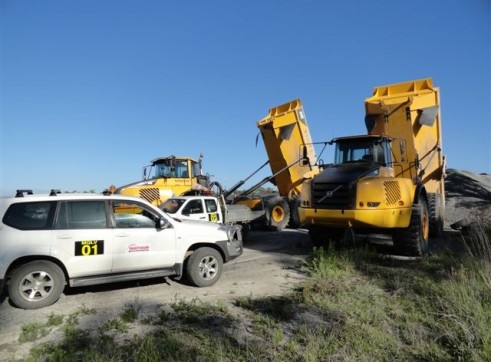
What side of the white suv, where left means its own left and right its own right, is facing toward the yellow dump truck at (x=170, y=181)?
left

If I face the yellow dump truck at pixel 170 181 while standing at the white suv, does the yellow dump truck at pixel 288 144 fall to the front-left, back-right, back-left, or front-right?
front-right

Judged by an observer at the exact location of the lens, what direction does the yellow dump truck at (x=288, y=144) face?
facing the viewer and to the left of the viewer

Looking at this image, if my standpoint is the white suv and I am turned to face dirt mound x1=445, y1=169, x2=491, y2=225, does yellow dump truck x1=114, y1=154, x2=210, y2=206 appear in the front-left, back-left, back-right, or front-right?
front-left

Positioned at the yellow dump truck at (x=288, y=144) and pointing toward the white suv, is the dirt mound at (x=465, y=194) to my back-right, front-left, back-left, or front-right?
back-left

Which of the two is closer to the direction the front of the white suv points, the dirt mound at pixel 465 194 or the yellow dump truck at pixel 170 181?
the dirt mound

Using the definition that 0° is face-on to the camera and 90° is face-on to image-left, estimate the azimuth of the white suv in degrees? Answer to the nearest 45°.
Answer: approximately 270°

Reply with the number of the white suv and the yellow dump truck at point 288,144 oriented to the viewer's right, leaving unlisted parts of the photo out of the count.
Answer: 1

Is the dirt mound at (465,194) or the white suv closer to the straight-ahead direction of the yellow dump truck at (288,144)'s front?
the white suv

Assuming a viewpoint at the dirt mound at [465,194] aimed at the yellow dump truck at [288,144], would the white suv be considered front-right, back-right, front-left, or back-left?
front-left

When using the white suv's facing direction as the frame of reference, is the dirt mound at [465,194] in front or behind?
in front
